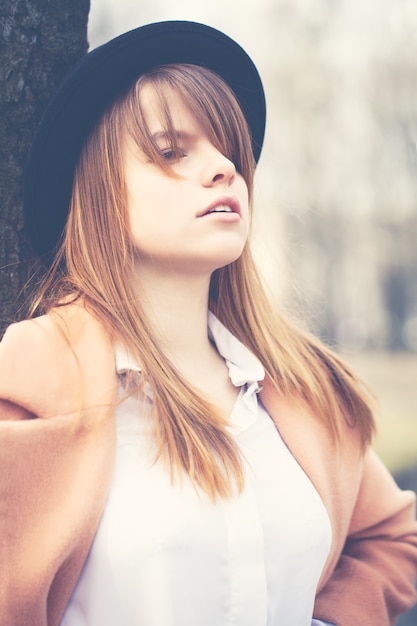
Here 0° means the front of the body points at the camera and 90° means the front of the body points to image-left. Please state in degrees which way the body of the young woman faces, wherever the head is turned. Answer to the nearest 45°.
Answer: approximately 315°

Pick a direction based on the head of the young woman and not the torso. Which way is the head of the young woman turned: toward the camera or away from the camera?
toward the camera
